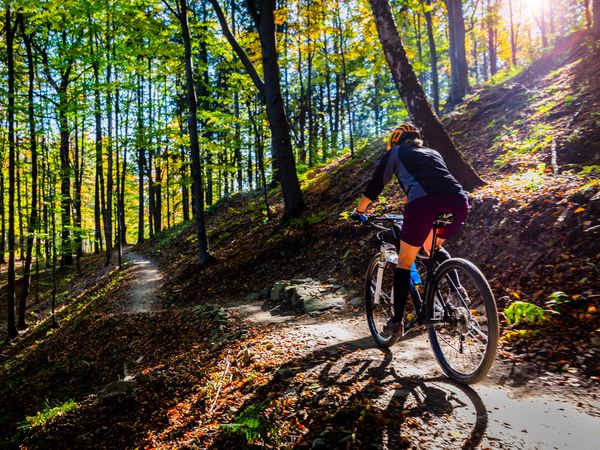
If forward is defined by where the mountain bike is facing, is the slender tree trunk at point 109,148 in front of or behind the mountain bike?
in front

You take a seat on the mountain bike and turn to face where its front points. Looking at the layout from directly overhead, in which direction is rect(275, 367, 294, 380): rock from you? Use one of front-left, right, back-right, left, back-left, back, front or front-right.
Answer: front-left

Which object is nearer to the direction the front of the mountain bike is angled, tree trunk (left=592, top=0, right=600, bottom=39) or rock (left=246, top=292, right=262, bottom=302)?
the rock

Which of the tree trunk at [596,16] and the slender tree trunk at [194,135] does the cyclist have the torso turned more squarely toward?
the slender tree trunk

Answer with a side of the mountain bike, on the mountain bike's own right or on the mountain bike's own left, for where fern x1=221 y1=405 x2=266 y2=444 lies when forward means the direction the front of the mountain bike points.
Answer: on the mountain bike's own left

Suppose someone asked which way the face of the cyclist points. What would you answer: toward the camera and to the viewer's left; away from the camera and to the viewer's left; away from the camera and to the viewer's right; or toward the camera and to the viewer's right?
away from the camera and to the viewer's left

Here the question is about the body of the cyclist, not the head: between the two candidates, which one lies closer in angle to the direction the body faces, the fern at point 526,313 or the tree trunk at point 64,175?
the tree trunk

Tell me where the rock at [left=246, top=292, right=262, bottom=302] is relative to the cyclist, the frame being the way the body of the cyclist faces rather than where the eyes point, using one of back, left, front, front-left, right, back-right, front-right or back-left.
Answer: front

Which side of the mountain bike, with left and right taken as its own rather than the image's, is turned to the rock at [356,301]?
front

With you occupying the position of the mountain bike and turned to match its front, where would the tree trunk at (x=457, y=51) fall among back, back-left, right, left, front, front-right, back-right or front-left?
front-right

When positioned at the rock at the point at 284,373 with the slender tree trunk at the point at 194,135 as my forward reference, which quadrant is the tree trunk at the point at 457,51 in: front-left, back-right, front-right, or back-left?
front-right

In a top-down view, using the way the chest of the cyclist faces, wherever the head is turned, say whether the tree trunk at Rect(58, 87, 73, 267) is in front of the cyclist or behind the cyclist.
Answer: in front

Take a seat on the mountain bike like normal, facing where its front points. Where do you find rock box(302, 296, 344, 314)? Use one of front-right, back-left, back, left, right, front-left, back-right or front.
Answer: front

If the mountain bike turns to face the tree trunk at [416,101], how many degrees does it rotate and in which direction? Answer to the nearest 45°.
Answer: approximately 45° to its right

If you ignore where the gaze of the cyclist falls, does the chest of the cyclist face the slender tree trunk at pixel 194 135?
yes

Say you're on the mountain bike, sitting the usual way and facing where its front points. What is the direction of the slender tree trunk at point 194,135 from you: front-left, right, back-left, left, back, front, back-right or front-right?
front

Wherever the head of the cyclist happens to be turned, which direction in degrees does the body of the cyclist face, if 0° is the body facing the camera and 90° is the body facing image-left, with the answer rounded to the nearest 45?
approximately 135°
